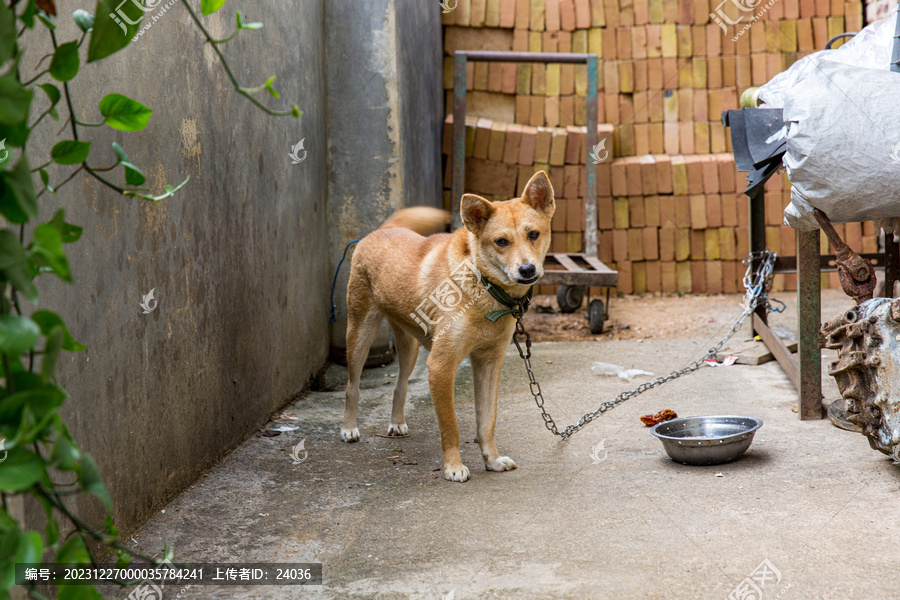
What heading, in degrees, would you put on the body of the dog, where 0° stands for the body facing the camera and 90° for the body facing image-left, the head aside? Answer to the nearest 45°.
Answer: approximately 315°

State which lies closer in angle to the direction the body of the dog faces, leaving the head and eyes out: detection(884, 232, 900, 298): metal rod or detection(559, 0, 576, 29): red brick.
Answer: the metal rod

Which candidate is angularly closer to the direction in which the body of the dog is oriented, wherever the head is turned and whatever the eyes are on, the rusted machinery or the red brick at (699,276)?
the rusted machinery

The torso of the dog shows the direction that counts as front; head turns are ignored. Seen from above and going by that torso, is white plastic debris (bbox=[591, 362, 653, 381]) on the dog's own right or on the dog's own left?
on the dog's own left

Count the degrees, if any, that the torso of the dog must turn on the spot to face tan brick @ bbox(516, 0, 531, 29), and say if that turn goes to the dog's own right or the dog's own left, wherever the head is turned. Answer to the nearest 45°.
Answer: approximately 135° to the dog's own left

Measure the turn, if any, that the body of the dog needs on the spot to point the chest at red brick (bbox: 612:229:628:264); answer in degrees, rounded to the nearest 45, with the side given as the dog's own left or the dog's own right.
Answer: approximately 135° to the dog's own left

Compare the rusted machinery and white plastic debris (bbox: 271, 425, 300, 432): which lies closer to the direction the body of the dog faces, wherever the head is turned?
the rusted machinery
